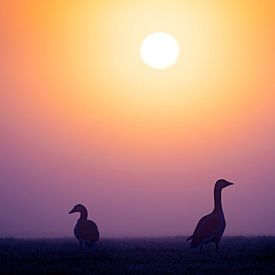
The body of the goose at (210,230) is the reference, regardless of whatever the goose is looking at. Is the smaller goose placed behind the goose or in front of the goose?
behind

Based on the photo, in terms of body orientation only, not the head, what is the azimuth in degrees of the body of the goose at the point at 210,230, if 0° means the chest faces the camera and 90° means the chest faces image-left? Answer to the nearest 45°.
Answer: approximately 270°
